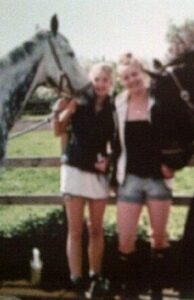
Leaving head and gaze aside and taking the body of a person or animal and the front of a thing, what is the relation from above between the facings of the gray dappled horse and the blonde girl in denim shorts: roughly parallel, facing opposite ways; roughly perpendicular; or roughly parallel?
roughly perpendicular

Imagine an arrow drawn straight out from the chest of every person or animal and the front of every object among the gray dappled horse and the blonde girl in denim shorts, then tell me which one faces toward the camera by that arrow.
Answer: the blonde girl in denim shorts

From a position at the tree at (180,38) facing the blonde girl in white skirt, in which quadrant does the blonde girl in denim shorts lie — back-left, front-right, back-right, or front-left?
front-left

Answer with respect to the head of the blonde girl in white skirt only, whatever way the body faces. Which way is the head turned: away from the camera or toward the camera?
toward the camera

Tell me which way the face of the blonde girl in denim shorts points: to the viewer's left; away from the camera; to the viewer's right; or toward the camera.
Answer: toward the camera

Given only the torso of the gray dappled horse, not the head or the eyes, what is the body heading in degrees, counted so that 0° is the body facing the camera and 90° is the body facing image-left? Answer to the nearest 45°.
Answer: approximately 270°

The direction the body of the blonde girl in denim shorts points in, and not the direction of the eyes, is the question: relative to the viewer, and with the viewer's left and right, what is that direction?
facing the viewer

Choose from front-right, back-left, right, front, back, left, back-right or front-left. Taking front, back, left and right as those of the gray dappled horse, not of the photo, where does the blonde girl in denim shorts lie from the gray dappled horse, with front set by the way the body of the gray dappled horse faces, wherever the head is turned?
front-right
